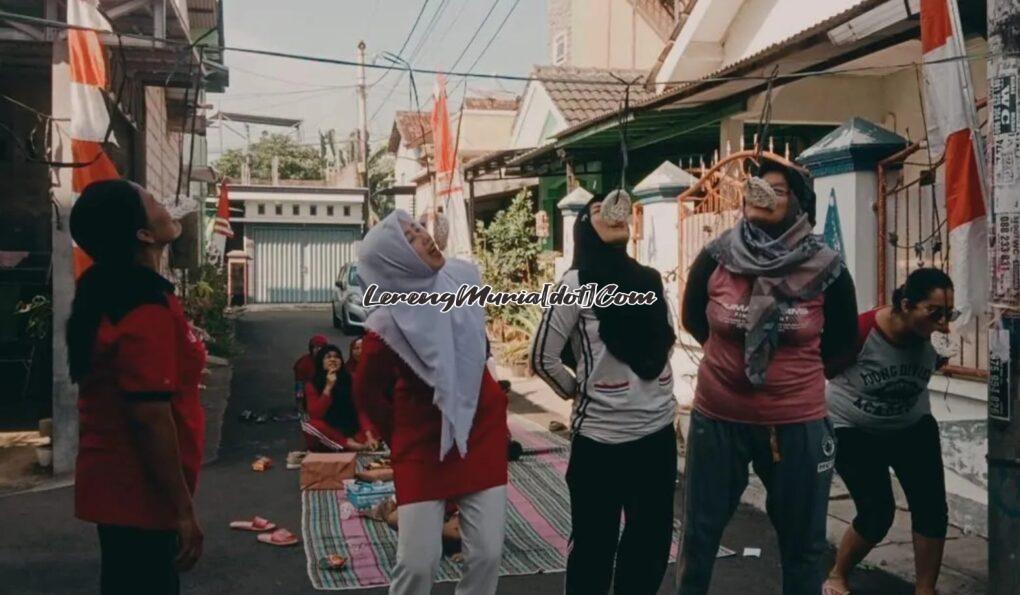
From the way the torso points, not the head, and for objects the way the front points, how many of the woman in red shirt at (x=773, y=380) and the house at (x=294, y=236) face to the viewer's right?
0

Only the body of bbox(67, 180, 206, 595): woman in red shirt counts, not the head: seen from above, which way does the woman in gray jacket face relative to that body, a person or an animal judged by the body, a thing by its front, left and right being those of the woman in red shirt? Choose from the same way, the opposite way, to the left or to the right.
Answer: to the right

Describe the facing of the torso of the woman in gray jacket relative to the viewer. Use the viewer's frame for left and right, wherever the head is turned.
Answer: facing the viewer and to the right of the viewer

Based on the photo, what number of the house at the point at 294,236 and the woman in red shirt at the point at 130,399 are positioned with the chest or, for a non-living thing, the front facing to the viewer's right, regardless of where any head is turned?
1

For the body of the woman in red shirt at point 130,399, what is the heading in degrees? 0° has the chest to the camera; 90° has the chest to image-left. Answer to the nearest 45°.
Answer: approximately 270°

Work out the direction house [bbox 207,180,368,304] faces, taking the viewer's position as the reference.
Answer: facing the viewer

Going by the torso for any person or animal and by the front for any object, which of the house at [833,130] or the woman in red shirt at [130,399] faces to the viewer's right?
the woman in red shirt

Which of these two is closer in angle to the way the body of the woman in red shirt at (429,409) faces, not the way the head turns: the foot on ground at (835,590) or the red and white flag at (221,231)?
the foot on ground

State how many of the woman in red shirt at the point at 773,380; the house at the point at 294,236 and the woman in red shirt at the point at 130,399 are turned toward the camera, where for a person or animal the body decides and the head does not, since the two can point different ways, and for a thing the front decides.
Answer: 2
